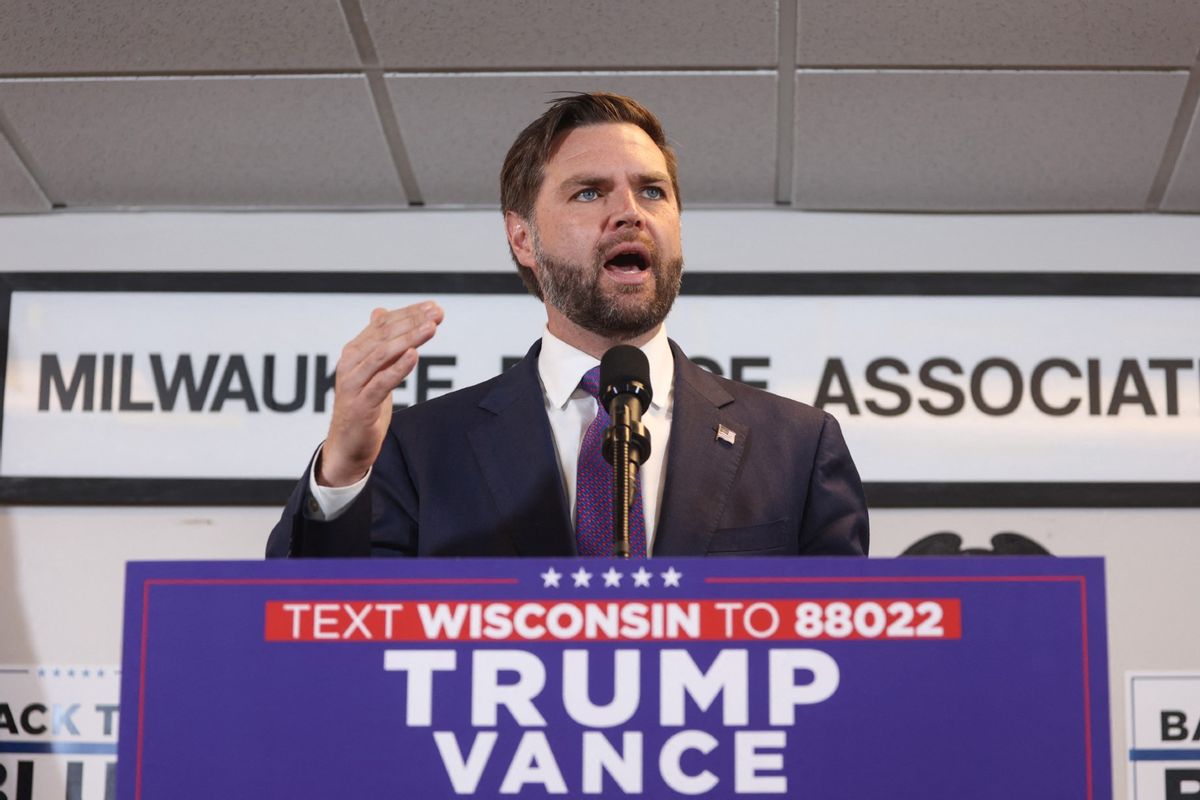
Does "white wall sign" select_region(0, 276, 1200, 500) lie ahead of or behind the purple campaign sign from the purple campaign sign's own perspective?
behind

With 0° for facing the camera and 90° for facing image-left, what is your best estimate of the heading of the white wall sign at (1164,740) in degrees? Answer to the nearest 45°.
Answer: approximately 0°

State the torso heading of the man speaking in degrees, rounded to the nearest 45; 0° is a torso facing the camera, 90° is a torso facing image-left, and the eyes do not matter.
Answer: approximately 0°

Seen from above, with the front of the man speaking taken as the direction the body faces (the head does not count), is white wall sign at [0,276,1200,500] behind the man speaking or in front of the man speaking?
behind
